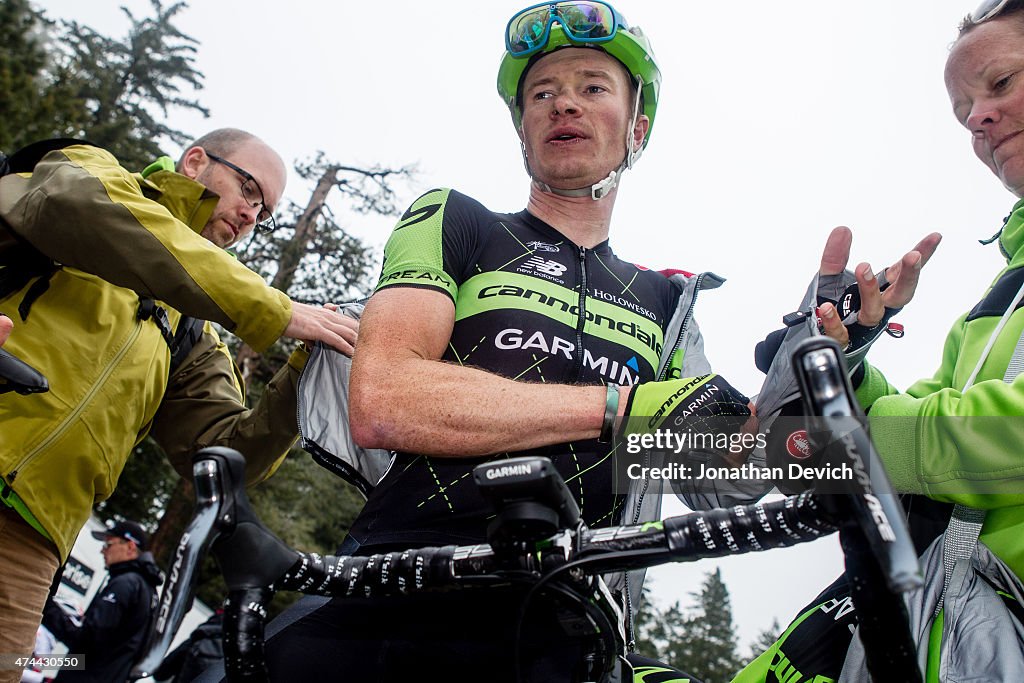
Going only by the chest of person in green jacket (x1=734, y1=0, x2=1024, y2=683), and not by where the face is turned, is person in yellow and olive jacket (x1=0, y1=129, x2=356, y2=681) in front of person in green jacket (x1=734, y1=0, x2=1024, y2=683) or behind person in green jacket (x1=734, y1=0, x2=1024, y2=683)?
in front

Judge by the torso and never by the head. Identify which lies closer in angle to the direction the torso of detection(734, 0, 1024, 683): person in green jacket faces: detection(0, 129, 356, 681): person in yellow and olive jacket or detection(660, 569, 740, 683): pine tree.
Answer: the person in yellow and olive jacket

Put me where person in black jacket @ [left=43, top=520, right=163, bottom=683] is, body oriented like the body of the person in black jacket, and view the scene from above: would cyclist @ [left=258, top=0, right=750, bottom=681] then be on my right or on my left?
on my left

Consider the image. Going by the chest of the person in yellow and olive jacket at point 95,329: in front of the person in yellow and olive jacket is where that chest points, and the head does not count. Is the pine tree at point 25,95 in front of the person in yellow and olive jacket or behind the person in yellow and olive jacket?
behind

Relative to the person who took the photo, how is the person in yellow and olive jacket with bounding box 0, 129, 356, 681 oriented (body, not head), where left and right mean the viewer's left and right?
facing the viewer and to the right of the viewer

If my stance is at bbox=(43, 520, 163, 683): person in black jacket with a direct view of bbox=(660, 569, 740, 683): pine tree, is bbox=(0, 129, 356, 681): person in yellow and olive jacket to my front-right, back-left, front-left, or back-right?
back-right

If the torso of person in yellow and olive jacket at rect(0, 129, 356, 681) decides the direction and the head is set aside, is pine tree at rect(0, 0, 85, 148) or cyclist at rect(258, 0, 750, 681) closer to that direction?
the cyclist

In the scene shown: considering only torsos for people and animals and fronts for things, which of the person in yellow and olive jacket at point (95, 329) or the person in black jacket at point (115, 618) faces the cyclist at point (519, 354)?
the person in yellow and olive jacket

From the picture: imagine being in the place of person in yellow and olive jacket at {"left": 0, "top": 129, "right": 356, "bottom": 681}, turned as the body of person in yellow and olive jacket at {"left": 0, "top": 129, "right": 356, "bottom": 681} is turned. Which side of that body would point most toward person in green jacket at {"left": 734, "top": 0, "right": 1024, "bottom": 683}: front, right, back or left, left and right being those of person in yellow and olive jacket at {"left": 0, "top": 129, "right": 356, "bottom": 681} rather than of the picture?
front

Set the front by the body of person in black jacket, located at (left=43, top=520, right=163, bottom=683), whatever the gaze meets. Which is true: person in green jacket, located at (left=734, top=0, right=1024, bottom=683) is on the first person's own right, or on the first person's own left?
on the first person's own left

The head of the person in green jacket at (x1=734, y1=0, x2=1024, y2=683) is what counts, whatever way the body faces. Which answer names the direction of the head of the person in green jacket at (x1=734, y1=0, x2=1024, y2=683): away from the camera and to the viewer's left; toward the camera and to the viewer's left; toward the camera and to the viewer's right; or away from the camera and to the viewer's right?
toward the camera and to the viewer's left

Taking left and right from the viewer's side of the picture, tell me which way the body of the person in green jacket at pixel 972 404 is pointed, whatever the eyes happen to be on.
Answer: facing the viewer and to the left of the viewer

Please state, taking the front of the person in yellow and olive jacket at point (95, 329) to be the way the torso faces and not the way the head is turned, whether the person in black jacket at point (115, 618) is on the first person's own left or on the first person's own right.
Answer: on the first person's own left
